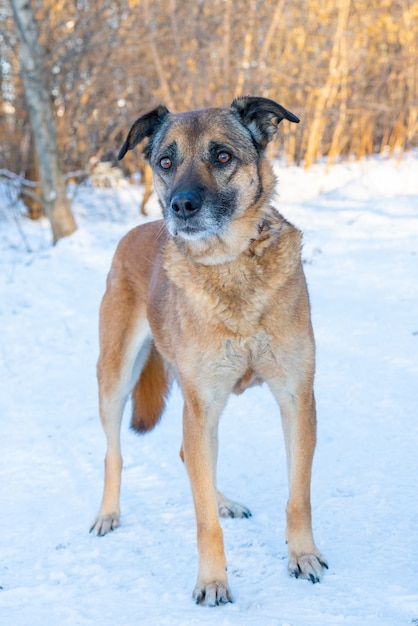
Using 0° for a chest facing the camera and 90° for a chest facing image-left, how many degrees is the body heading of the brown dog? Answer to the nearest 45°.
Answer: approximately 315°

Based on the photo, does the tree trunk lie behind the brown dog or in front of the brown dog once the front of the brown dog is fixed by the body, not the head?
behind
